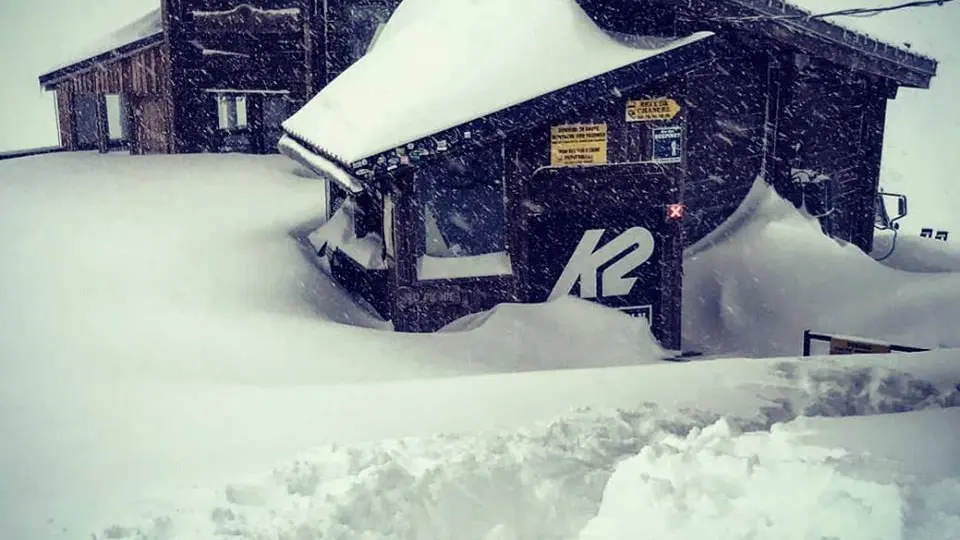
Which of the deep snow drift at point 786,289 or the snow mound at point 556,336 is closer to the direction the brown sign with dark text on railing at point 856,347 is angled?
the snow mound

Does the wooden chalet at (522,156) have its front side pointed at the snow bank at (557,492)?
yes

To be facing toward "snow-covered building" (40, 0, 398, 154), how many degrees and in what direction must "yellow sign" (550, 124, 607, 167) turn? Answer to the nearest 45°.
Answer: approximately 135° to its right

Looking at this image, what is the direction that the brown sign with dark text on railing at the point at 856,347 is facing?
toward the camera

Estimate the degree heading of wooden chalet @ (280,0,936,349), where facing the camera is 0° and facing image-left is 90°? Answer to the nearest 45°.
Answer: approximately 0°

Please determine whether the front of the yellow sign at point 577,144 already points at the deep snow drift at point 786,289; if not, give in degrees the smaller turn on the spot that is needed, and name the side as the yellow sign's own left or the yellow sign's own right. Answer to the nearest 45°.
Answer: approximately 135° to the yellow sign's own left

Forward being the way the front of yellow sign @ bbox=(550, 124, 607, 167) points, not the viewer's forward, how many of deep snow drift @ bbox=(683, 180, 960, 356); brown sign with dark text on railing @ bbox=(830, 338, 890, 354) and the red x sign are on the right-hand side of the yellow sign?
0

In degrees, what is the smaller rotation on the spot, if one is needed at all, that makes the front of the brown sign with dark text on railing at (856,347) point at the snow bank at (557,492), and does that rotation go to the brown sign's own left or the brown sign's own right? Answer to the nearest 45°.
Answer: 0° — it already faces it

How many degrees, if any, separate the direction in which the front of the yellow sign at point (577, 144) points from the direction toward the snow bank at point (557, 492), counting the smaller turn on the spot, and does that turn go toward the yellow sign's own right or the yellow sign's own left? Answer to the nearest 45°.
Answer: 0° — it already faces it

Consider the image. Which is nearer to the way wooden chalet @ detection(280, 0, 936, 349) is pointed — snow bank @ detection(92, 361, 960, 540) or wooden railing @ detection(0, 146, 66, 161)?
the snow bank

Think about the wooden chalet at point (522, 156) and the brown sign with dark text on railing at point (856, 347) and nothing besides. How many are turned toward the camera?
2

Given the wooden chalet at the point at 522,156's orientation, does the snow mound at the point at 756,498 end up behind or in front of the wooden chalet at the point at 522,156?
in front

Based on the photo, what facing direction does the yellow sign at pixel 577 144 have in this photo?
toward the camera
